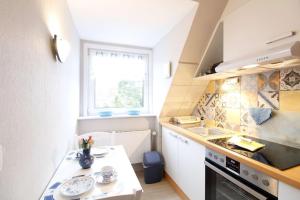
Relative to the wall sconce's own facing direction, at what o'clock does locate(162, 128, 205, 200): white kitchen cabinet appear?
The white kitchen cabinet is roughly at 12 o'clock from the wall sconce.

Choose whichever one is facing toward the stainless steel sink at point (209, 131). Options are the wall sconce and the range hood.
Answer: the wall sconce

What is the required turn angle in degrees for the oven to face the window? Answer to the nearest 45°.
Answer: approximately 45° to its right

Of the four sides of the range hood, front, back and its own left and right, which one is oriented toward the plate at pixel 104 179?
front

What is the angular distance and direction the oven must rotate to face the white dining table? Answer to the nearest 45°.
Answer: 0° — it already faces it

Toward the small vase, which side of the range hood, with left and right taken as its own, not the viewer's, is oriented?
front

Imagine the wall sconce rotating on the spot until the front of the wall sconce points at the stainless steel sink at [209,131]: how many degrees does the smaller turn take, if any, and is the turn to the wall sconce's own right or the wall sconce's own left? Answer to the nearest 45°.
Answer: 0° — it already faces it

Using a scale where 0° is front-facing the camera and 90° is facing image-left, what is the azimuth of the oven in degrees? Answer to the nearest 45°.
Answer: approximately 45°

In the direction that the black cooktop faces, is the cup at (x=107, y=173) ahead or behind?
ahead

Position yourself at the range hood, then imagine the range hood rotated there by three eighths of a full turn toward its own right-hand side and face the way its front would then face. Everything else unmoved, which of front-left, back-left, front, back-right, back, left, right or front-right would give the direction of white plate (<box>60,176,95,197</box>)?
back-left

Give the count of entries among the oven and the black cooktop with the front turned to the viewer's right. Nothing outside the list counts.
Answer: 0

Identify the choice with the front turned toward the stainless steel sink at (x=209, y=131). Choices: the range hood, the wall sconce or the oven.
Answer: the wall sconce

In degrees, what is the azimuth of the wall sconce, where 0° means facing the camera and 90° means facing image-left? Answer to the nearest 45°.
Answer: approximately 270°

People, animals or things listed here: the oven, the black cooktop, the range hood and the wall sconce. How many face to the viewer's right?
1
